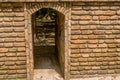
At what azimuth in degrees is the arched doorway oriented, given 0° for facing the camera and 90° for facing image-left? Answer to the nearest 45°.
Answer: approximately 0°
